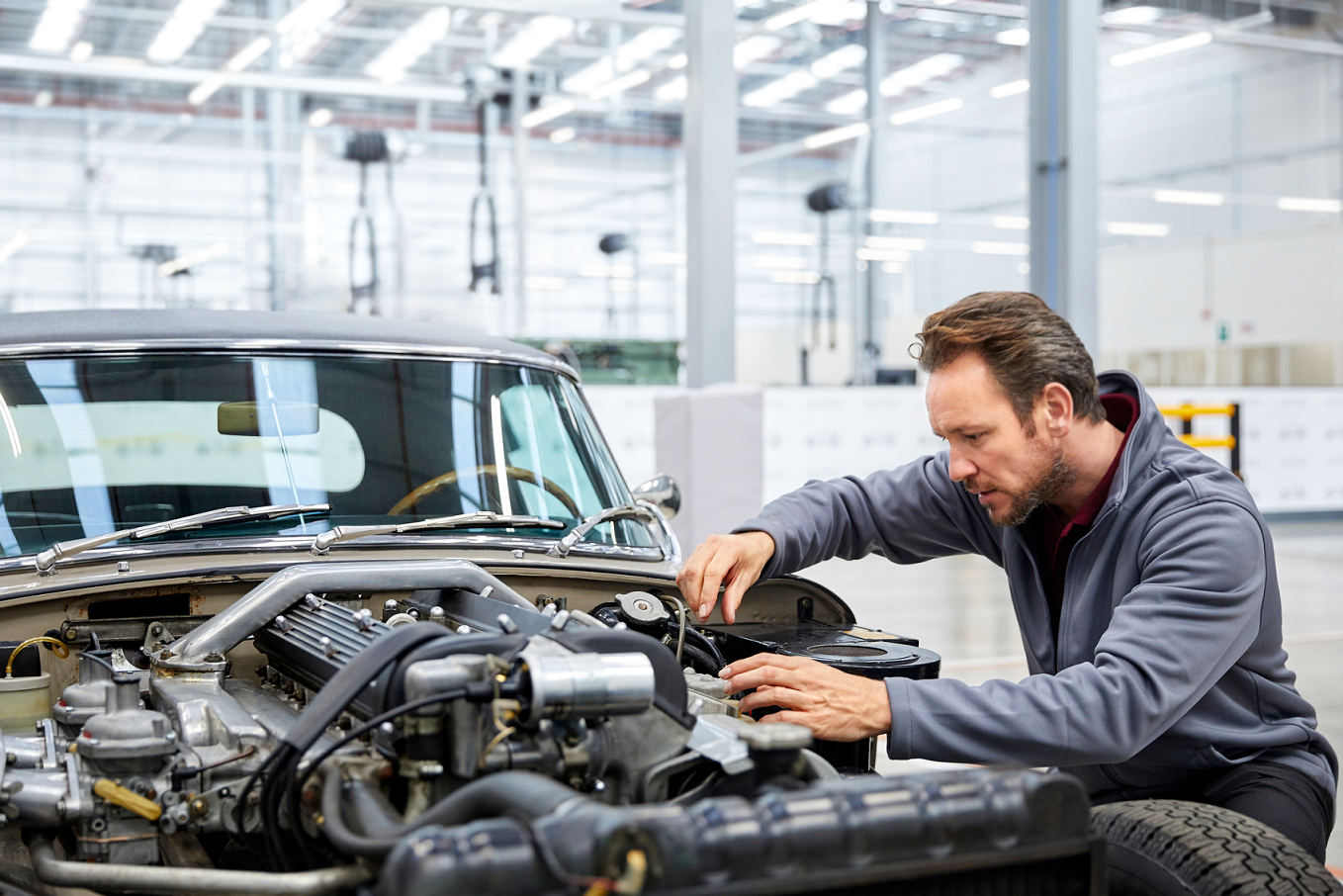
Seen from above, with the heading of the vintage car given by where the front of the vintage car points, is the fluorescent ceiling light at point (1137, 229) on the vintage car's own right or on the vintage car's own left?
on the vintage car's own left

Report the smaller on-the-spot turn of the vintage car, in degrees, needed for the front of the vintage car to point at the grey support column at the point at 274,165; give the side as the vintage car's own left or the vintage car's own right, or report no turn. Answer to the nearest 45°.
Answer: approximately 135° to the vintage car's own left

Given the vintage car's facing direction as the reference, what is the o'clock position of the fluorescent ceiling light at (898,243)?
The fluorescent ceiling light is roughly at 8 o'clock from the vintage car.

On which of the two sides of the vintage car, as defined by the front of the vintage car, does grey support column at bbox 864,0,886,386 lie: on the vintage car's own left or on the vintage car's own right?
on the vintage car's own left

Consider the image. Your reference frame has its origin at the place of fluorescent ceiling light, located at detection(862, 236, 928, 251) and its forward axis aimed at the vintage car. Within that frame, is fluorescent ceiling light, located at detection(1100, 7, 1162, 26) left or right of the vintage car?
left

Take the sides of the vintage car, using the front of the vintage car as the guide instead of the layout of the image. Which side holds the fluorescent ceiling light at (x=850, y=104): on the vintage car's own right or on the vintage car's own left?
on the vintage car's own left

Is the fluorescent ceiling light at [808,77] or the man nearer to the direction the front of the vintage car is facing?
the man

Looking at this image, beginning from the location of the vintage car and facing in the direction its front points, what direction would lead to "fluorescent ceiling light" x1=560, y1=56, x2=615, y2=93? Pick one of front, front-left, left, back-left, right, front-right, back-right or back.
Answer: back-left

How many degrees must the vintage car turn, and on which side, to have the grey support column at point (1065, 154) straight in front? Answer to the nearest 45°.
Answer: approximately 90° to its left

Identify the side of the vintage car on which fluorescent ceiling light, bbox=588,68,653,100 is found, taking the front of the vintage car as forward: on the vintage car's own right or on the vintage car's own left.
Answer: on the vintage car's own left

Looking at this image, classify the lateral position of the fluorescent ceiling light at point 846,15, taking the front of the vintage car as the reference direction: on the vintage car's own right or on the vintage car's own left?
on the vintage car's own left

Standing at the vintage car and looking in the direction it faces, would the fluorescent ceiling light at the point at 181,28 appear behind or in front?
behind

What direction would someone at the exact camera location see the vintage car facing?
facing the viewer and to the right of the viewer

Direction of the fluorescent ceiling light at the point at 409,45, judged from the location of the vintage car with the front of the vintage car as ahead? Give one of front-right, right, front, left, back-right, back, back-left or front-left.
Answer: back-left
